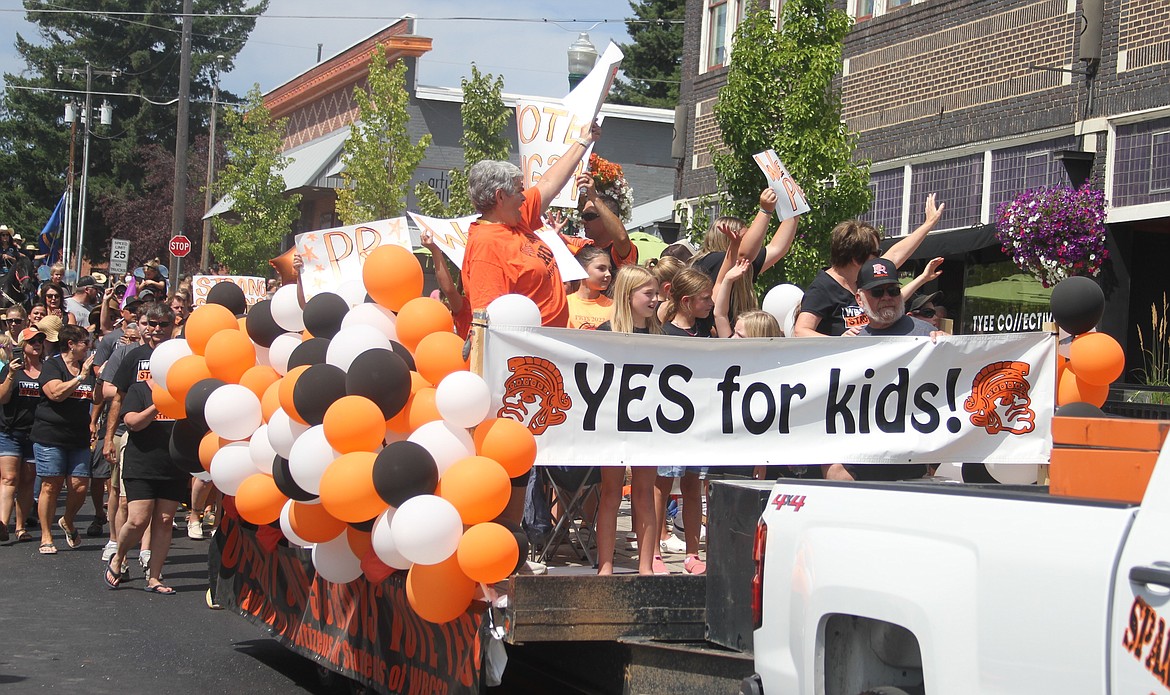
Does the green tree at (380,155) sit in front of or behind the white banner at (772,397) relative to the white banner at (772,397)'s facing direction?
behind

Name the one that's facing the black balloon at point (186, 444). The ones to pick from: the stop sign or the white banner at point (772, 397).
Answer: the stop sign

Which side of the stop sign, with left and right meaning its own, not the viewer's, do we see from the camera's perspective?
front

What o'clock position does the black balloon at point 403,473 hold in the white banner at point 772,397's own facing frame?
The black balloon is roughly at 2 o'clock from the white banner.

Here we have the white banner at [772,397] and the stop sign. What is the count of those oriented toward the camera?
2

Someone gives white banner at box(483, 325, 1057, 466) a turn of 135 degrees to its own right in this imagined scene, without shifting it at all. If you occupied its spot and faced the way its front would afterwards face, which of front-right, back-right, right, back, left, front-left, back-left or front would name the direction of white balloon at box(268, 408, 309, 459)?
front-left

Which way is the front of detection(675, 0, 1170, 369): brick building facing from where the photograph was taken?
facing the viewer and to the left of the viewer

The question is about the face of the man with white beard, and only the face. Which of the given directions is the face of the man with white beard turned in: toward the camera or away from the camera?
toward the camera

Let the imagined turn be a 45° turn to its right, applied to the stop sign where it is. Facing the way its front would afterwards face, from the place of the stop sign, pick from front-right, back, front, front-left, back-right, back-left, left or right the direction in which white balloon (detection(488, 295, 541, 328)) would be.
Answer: front-left

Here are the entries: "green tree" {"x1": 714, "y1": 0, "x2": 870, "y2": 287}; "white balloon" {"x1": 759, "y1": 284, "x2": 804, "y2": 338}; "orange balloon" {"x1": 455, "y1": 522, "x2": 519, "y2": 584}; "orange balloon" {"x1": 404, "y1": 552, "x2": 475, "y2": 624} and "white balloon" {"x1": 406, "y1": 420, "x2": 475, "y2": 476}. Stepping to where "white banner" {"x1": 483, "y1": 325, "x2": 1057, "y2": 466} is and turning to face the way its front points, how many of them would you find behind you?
2

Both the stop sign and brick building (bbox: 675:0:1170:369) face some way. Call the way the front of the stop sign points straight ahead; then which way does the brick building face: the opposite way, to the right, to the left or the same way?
to the right

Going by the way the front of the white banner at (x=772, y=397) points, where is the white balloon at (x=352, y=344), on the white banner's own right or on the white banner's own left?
on the white banner's own right

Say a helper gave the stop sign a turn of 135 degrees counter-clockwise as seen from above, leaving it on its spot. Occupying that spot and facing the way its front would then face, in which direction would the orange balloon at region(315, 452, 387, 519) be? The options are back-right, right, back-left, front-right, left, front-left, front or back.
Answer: back-right

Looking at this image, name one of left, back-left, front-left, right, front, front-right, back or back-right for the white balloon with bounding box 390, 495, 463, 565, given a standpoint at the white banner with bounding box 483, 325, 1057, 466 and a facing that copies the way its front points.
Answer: front-right

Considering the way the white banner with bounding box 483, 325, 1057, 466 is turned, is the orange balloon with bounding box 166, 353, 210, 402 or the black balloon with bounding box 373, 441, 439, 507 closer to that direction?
the black balloon

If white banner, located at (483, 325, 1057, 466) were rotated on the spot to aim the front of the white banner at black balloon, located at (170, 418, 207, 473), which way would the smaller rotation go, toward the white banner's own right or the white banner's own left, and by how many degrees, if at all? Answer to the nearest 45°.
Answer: approximately 90° to the white banner's own right

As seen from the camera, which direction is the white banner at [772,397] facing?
toward the camera

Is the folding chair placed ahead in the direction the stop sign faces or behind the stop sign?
ahead
